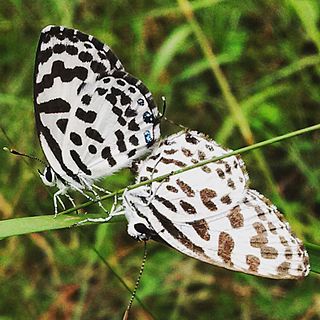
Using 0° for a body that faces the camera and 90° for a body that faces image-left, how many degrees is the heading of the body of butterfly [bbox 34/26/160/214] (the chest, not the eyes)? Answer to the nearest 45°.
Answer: approximately 90°
